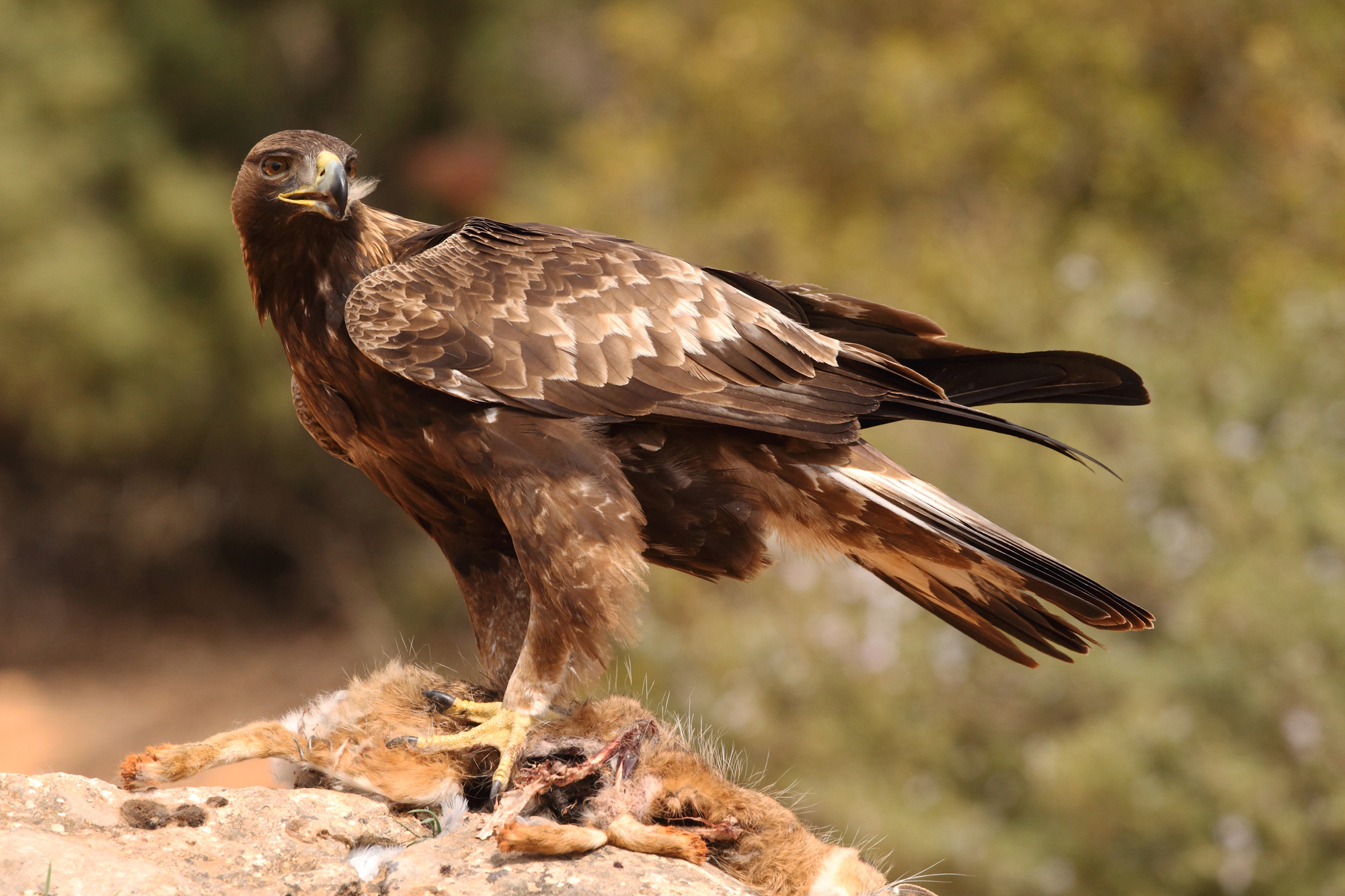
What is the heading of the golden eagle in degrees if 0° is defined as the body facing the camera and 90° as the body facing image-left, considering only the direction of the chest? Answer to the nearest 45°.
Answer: approximately 90°
